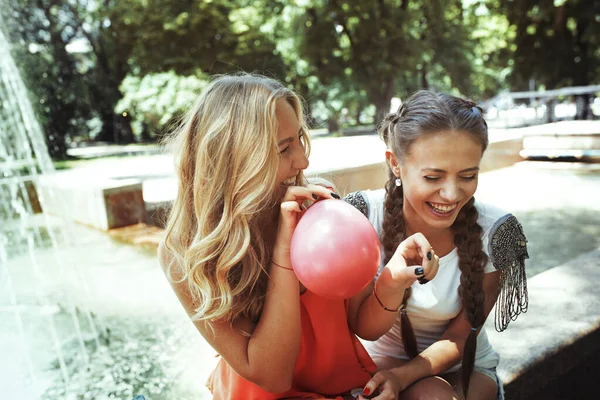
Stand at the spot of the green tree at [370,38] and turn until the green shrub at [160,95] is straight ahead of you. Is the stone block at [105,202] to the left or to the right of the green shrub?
left

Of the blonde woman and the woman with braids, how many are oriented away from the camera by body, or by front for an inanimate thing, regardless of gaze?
0

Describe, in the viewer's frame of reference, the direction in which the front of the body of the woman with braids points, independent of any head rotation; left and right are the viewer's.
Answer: facing the viewer

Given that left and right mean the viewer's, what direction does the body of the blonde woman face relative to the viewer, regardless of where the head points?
facing the viewer and to the right of the viewer

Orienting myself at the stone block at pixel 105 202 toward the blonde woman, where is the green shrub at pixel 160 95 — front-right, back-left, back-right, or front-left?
back-left

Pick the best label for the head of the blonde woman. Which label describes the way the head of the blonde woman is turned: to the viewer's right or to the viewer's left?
to the viewer's right

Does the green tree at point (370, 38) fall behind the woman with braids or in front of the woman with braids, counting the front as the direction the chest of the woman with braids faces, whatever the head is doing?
behind

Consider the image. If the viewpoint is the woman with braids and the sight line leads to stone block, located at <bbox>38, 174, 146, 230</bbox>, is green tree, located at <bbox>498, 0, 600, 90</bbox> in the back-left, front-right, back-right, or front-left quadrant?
front-right

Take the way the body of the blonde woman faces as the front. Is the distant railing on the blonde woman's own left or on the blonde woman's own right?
on the blonde woman's own left

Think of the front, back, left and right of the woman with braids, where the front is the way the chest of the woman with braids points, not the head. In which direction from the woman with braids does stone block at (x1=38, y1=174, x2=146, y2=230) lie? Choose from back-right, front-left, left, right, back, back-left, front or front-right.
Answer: back-right

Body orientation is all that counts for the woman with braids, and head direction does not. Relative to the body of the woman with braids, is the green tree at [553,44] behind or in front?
behind

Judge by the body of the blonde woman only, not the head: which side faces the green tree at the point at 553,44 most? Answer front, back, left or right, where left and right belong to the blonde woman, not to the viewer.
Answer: left

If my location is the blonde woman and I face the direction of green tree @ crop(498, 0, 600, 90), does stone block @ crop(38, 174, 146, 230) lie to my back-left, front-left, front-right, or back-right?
front-left

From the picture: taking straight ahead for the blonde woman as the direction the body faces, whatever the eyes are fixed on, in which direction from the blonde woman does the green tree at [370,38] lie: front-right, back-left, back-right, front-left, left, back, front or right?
back-left

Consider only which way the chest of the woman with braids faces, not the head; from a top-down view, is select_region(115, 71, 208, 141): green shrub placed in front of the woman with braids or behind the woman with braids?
behind
